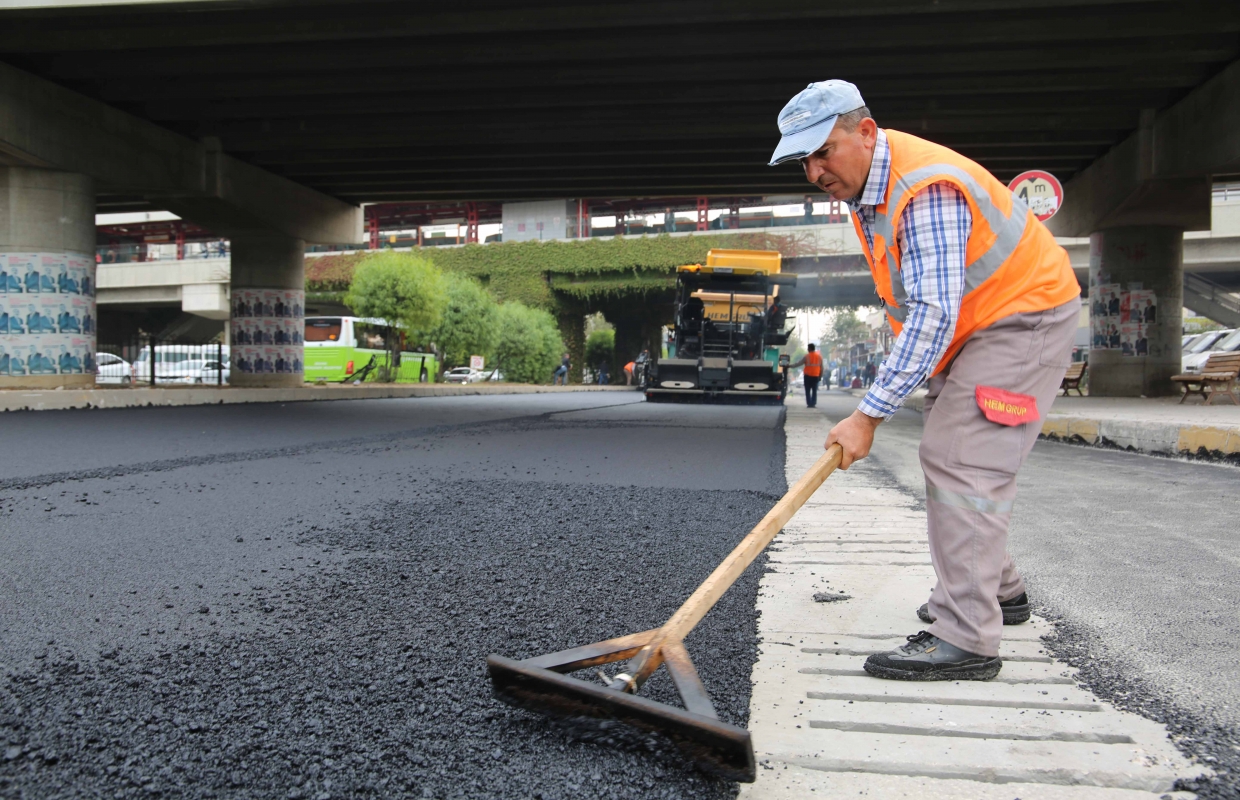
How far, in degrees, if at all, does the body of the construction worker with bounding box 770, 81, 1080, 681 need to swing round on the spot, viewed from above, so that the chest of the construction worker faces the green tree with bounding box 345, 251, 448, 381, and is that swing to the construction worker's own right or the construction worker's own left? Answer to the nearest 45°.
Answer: approximately 45° to the construction worker's own right

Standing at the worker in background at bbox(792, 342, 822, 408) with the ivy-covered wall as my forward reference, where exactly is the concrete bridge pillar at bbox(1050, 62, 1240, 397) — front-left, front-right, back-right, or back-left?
back-right

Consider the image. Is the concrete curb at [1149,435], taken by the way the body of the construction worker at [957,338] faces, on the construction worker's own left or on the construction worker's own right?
on the construction worker's own right

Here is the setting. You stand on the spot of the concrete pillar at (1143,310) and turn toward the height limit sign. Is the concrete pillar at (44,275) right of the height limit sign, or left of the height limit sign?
right

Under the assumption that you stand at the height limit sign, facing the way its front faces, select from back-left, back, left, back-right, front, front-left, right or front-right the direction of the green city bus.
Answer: back-right

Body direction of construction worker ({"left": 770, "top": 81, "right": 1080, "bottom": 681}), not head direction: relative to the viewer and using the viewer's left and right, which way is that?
facing to the left of the viewer

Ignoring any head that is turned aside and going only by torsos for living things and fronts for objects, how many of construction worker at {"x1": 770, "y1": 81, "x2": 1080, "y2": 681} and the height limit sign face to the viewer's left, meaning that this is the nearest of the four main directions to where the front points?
1

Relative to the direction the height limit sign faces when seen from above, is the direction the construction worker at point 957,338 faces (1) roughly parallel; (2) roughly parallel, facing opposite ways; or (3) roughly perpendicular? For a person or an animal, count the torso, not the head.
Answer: roughly perpendicular

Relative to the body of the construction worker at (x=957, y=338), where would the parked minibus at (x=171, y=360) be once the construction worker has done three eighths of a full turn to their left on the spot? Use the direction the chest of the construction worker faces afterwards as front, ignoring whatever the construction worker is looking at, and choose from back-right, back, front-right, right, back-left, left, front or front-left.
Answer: back
